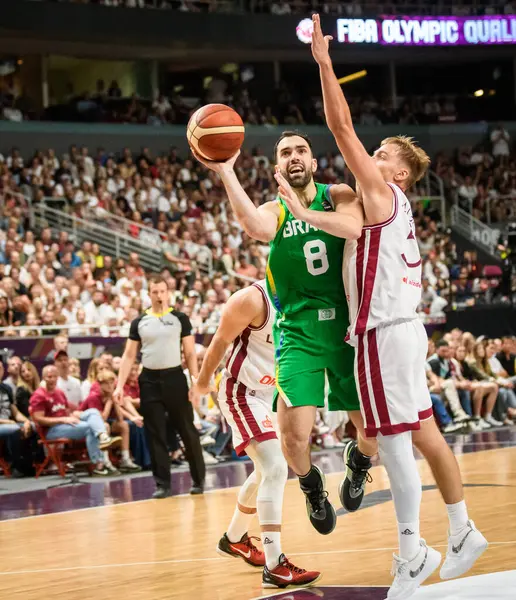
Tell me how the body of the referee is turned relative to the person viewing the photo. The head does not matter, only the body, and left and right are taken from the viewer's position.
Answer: facing the viewer

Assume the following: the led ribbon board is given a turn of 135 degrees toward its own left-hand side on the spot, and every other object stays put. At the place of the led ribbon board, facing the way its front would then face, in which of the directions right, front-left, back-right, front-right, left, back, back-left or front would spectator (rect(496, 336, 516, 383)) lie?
back-right

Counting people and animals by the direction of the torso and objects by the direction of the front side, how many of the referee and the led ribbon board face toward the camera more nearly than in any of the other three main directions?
2

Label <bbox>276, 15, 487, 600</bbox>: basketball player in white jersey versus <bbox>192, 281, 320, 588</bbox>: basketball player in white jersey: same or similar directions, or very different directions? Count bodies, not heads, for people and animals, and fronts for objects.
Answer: very different directions

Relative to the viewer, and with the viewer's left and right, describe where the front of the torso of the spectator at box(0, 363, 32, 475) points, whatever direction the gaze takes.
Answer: facing the viewer and to the right of the viewer

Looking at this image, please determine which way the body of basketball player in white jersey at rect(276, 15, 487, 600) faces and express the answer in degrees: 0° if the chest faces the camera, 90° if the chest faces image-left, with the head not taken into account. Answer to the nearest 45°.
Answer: approximately 135°

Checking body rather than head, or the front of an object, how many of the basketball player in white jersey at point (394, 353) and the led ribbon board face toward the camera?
1

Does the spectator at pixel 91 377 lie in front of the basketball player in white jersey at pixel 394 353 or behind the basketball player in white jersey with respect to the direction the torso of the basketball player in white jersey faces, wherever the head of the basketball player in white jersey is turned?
in front

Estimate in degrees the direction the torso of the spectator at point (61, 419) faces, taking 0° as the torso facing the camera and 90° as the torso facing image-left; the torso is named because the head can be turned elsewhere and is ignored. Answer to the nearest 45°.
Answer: approximately 315°

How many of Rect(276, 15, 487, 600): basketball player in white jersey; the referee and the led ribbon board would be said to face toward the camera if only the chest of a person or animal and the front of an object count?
2

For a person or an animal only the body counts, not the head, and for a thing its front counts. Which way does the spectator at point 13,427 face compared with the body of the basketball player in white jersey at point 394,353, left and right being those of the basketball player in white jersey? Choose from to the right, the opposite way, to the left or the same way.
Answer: the opposite way
